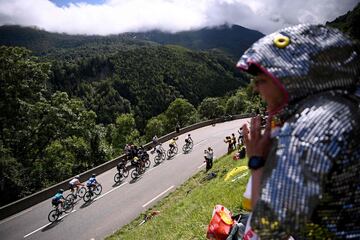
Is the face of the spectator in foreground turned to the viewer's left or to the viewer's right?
to the viewer's left

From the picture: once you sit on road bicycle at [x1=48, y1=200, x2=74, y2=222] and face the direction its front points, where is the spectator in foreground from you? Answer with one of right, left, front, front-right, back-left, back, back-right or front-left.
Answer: back-right

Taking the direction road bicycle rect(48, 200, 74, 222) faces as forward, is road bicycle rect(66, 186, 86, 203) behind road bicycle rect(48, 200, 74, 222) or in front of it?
in front

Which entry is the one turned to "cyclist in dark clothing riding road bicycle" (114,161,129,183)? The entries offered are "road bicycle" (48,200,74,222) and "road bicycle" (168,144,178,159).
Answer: "road bicycle" (48,200,74,222)

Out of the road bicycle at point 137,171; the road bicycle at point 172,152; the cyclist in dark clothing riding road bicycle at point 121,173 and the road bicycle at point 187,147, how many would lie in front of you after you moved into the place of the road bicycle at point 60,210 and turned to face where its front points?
4

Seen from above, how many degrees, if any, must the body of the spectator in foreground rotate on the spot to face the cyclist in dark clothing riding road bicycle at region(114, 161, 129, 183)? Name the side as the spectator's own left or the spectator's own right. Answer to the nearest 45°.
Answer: approximately 45° to the spectator's own right

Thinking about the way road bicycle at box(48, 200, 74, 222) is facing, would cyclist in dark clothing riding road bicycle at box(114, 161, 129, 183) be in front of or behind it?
in front

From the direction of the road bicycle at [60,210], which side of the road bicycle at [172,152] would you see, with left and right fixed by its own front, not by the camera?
back

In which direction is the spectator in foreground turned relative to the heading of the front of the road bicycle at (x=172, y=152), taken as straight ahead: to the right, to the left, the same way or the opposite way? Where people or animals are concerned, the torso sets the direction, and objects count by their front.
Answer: to the left

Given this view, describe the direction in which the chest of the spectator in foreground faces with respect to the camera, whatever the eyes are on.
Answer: to the viewer's left
